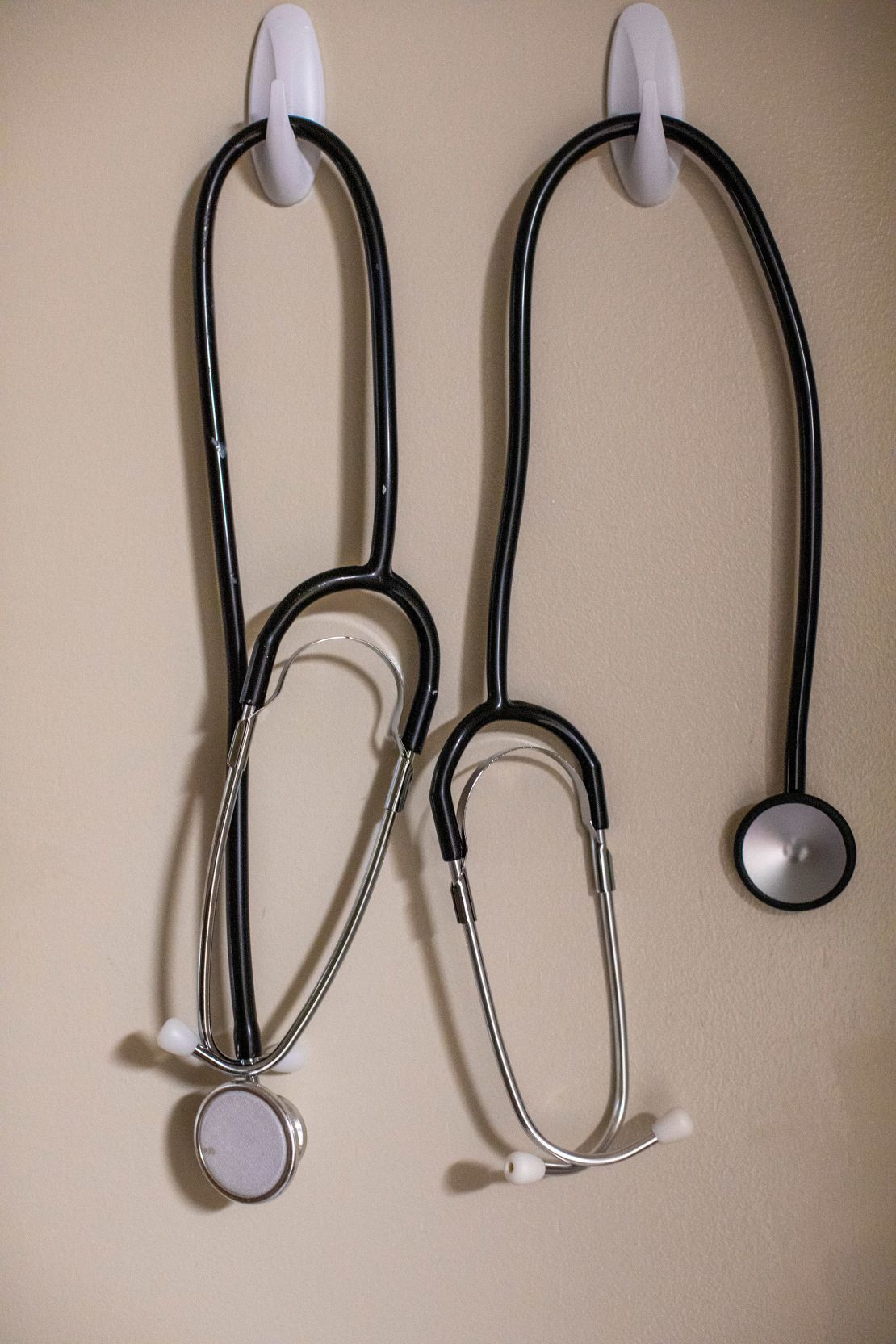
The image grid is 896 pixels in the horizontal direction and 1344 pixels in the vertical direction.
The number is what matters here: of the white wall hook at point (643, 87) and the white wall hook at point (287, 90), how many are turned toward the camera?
2

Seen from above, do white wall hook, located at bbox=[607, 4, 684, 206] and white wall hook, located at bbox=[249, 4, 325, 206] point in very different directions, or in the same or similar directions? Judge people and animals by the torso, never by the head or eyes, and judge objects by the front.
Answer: same or similar directions

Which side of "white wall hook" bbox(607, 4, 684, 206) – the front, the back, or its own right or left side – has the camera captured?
front

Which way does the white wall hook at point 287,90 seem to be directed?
toward the camera
